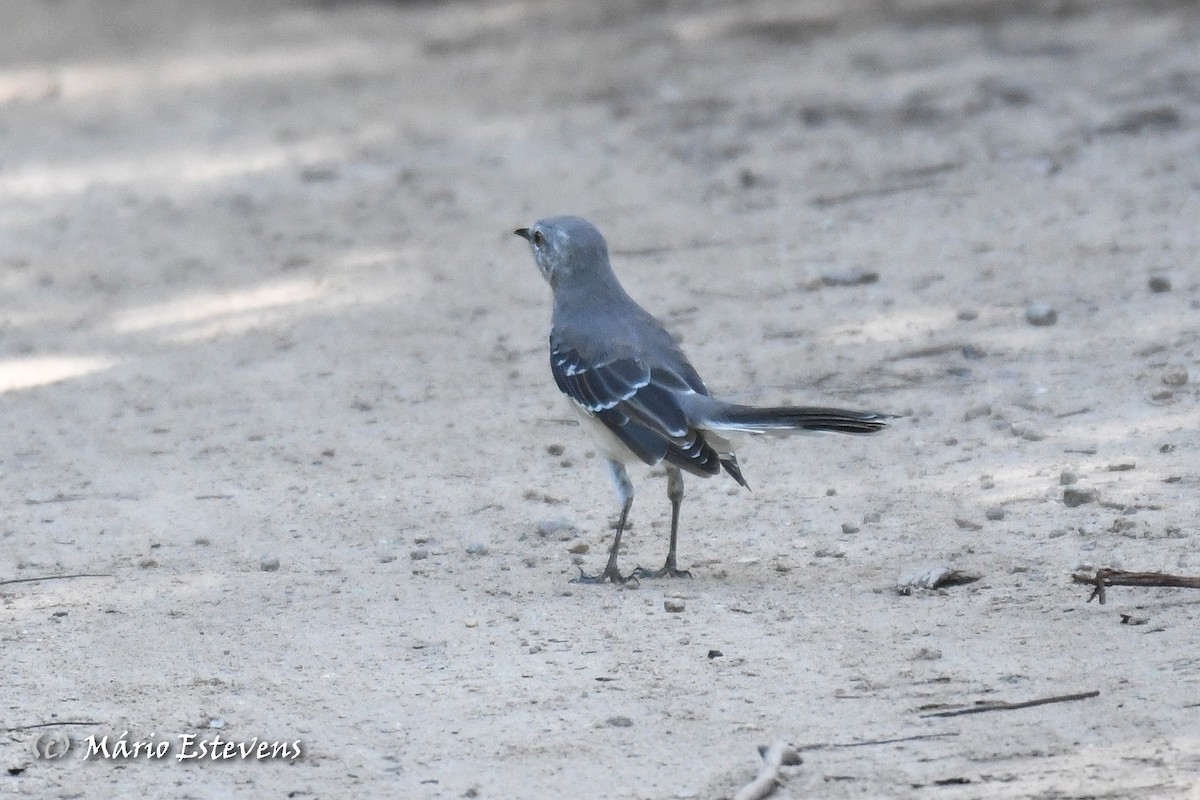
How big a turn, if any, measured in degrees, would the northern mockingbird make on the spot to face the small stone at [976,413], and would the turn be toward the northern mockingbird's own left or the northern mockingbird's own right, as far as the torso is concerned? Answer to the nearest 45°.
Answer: approximately 90° to the northern mockingbird's own right

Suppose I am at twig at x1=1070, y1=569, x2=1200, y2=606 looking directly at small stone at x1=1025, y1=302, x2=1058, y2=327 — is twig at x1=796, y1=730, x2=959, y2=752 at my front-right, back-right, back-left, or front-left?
back-left

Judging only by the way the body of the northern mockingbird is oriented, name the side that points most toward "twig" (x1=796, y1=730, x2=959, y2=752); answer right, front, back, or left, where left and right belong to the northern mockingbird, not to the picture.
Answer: back

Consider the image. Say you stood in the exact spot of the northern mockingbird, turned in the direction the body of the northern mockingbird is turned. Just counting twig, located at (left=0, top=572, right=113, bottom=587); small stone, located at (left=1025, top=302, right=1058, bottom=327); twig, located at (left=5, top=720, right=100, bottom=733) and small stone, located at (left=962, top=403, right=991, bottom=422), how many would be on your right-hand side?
2

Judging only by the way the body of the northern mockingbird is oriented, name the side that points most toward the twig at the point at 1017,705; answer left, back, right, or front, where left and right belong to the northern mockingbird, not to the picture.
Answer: back

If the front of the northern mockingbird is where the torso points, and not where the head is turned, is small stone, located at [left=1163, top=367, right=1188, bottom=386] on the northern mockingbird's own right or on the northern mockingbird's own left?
on the northern mockingbird's own right

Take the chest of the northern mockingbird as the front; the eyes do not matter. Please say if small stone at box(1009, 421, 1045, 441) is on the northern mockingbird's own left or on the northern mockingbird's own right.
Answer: on the northern mockingbird's own right

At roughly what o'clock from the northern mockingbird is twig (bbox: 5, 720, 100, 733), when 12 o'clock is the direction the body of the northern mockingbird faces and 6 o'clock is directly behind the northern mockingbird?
The twig is roughly at 9 o'clock from the northern mockingbird.

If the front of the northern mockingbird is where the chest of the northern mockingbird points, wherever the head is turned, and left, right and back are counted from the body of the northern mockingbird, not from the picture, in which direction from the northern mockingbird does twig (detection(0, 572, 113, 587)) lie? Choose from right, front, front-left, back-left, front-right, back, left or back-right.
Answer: front-left

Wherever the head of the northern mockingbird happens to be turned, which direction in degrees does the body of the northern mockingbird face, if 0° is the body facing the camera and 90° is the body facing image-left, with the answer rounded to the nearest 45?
approximately 135°

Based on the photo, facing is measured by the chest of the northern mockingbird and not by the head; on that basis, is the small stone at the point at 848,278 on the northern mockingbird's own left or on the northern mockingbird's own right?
on the northern mockingbird's own right

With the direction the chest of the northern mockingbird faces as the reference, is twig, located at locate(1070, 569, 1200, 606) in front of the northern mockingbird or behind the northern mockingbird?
behind
